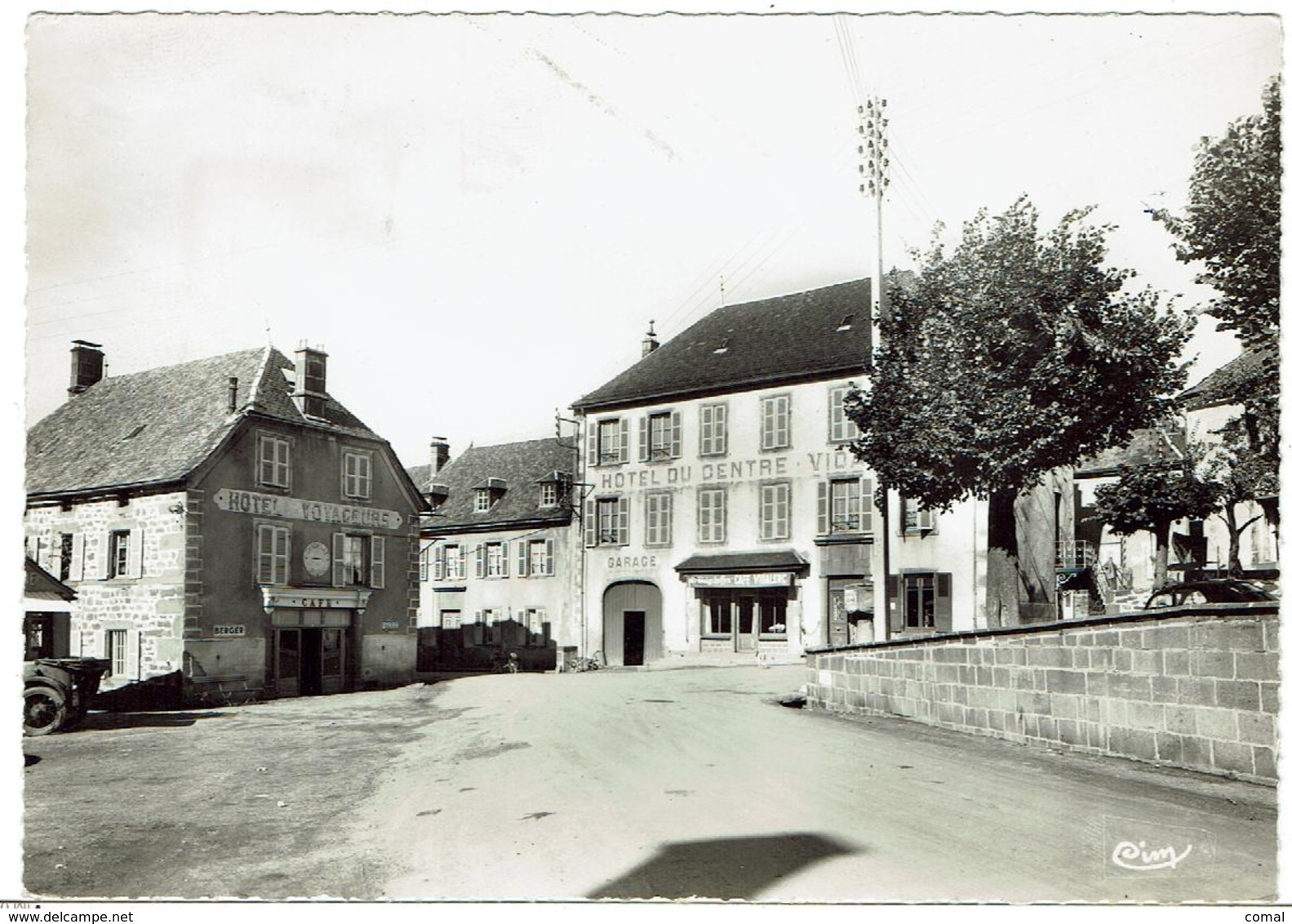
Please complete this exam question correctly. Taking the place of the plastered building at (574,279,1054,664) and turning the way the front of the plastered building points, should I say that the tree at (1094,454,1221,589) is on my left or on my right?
on my left

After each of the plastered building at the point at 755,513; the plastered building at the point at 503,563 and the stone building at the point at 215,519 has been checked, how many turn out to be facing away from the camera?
0

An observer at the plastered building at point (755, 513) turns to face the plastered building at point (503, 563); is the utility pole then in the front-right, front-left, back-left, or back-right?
back-left

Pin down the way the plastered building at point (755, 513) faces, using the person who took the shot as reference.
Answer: facing the viewer and to the left of the viewer

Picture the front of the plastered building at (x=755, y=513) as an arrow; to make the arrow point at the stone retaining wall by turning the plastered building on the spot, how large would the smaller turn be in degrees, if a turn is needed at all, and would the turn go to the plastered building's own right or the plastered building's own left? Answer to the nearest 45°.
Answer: approximately 45° to the plastered building's own left

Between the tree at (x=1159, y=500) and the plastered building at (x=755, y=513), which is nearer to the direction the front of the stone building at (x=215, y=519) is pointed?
the tree

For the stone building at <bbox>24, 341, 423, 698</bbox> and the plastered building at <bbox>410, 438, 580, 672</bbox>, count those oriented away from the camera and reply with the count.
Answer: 0

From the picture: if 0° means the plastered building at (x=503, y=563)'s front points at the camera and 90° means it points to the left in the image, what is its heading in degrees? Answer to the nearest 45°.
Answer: approximately 45°

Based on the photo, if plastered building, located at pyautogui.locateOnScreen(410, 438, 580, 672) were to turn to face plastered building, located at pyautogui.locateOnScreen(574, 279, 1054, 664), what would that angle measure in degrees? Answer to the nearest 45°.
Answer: approximately 90° to its left

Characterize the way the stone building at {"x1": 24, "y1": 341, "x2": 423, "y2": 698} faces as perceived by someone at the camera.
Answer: facing the viewer and to the right of the viewer

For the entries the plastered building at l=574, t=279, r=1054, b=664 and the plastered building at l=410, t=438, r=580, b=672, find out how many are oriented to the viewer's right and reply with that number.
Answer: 0

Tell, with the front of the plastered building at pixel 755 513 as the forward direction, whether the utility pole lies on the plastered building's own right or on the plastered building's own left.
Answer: on the plastered building's own left
